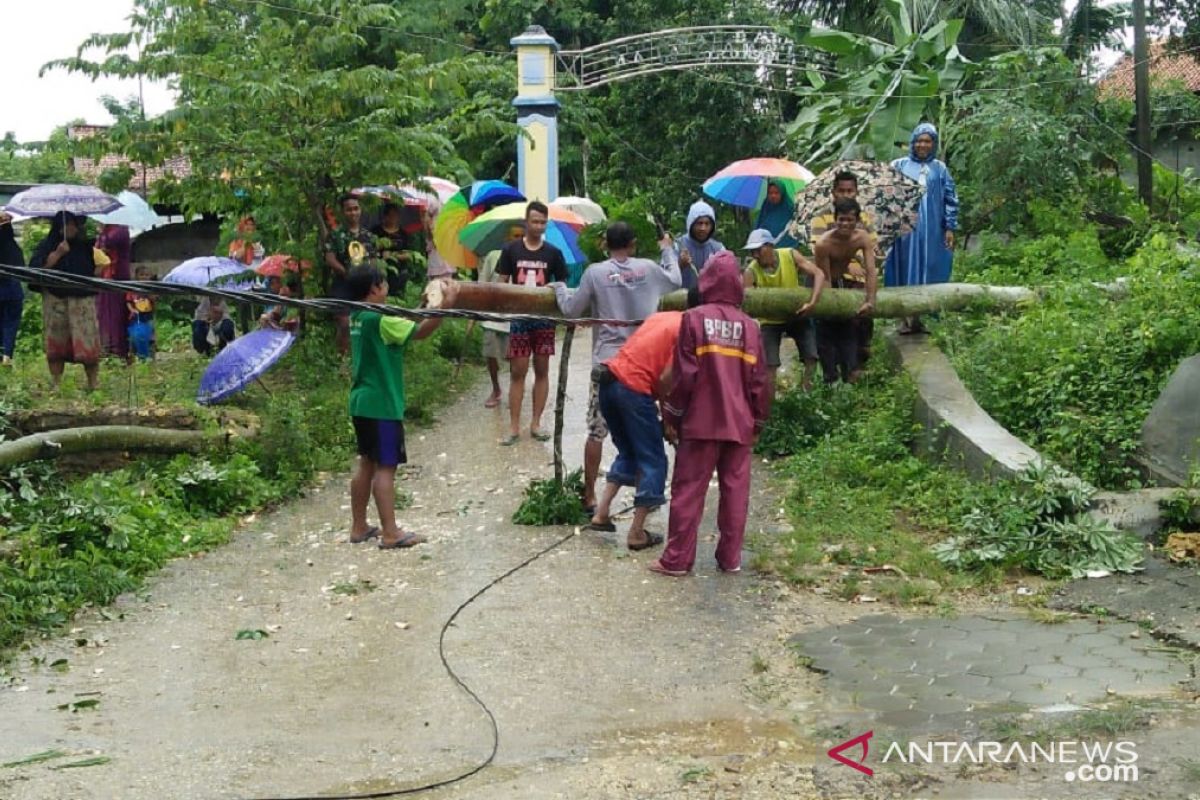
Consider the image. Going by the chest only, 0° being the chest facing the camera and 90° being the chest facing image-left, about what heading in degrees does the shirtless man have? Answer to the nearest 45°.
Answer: approximately 0°

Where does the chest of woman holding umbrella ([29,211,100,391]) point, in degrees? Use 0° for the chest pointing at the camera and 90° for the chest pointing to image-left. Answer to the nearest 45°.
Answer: approximately 0°

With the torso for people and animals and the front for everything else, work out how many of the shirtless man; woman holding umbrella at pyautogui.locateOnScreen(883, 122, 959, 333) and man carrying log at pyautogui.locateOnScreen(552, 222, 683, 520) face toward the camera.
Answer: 2

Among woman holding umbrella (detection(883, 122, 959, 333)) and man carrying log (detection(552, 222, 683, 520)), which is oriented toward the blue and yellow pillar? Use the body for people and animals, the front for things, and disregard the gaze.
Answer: the man carrying log

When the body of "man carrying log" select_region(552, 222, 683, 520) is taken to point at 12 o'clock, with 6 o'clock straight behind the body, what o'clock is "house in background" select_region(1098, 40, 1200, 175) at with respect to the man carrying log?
The house in background is roughly at 1 o'clock from the man carrying log.

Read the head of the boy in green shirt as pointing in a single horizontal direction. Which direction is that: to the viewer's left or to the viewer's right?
to the viewer's right

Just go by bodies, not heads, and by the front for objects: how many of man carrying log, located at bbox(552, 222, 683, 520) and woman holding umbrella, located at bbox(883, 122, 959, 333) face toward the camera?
1

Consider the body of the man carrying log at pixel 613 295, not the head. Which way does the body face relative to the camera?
away from the camera

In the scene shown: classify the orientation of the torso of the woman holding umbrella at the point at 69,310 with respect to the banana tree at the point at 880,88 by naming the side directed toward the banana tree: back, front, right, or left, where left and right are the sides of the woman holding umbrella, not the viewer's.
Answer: left

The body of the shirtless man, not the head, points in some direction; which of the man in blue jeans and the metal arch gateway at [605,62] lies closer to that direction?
the man in blue jeans

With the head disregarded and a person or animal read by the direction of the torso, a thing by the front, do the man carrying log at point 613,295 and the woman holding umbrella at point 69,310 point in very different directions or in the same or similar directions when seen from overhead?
very different directions

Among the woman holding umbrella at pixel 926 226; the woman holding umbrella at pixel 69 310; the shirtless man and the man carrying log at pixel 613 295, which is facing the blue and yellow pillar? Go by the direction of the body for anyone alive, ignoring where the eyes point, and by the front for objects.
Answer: the man carrying log

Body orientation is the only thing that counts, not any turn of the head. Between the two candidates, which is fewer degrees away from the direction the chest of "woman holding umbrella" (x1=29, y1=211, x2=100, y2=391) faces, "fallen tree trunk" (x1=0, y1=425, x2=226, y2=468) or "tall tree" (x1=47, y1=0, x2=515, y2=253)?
the fallen tree trunk
